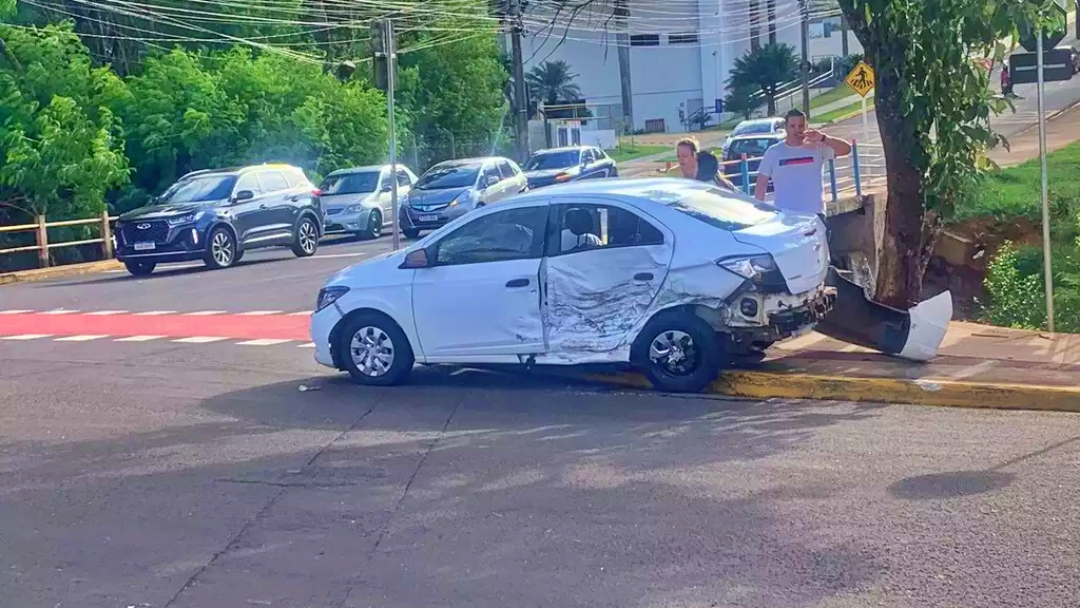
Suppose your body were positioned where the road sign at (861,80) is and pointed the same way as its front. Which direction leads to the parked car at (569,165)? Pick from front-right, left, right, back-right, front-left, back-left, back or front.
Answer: back-right

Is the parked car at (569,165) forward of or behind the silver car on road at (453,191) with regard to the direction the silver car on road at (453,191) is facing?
behind

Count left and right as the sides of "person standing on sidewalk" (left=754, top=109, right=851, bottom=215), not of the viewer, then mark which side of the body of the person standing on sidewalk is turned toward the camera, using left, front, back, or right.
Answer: front

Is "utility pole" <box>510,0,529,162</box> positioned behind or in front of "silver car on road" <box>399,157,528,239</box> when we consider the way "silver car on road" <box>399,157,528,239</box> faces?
behind

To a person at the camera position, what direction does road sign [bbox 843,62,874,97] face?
facing the viewer

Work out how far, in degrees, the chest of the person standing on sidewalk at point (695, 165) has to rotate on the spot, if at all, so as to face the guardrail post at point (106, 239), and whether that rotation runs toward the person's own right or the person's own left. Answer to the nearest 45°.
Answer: approximately 90° to the person's own right

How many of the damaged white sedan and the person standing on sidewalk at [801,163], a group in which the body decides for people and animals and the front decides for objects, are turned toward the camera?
1

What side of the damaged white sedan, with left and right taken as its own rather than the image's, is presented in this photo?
left

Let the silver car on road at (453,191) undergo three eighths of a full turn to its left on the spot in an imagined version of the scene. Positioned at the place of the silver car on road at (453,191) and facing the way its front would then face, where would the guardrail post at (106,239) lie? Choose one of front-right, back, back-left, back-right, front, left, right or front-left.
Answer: back

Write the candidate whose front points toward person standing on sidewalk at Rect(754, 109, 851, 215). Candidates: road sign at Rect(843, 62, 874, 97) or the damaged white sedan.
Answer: the road sign
